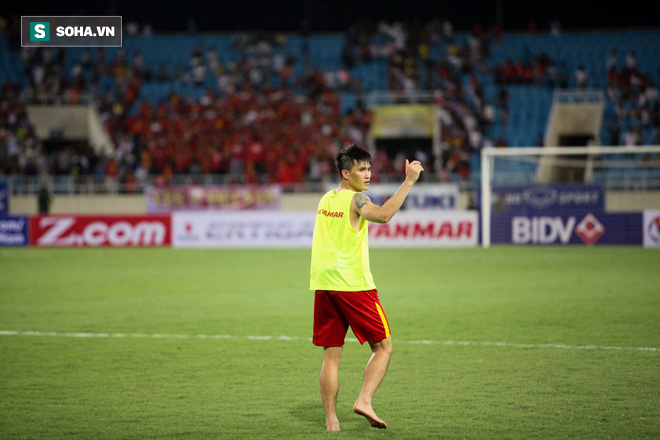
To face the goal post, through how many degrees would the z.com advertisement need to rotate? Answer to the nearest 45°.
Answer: approximately 90° to its left

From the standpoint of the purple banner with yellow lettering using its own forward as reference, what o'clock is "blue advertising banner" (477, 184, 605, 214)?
The blue advertising banner is roughly at 10 o'clock from the purple banner with yellow lettering.

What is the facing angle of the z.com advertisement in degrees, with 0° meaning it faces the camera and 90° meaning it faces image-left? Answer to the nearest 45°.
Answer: approximately 0°

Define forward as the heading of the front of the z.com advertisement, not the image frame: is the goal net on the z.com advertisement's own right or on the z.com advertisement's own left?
on the z.com advertisement's own left

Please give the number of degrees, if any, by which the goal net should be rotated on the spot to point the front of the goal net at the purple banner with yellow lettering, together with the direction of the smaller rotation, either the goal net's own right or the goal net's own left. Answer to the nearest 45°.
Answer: approximately 90° to the goal net's own right

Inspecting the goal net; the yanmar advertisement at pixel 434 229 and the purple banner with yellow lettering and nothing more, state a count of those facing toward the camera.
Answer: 3

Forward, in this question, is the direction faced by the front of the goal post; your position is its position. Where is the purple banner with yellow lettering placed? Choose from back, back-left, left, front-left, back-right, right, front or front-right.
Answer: right
